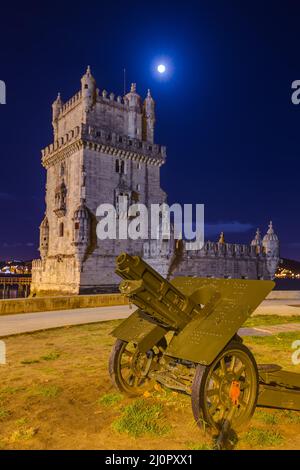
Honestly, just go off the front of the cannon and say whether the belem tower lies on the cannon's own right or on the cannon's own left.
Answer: on the cannon's own right
